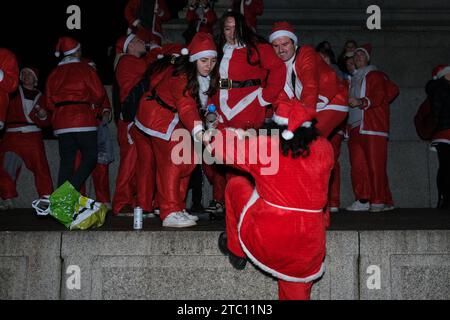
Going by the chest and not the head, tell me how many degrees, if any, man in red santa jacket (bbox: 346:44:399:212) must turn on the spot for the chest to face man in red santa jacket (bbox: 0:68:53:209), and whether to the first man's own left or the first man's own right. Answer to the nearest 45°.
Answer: approximately 45° to the first man's own right

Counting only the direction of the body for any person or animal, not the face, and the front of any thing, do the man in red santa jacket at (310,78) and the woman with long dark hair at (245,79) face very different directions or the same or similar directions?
same or similar directions

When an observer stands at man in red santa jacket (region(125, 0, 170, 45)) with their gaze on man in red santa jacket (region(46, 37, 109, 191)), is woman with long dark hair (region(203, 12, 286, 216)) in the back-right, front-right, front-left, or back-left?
front-left

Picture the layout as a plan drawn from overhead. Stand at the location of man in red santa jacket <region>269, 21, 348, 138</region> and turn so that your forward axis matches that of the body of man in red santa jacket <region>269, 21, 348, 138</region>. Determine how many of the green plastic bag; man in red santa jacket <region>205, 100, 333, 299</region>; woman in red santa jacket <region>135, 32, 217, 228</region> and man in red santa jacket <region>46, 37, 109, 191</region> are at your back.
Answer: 0

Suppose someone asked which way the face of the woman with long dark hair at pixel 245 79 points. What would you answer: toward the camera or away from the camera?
toward the camera

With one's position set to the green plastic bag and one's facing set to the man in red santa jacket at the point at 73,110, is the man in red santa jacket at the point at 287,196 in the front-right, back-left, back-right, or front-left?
back-right

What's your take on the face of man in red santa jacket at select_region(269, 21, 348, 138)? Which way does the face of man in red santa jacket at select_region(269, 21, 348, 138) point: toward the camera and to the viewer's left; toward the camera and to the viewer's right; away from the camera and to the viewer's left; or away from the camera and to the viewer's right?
toward the camera and to the viewer's left

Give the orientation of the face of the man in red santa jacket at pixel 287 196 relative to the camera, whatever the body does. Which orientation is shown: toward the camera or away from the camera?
away from the camera

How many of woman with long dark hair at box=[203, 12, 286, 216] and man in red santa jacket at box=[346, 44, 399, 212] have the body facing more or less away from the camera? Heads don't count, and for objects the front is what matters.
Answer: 0

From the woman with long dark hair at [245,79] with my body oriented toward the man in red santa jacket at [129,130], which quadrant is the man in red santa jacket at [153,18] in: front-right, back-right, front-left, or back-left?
front-right

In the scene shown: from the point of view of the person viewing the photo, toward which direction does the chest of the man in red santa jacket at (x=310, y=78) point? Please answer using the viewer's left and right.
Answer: facing the viewer and to the left of the viewer

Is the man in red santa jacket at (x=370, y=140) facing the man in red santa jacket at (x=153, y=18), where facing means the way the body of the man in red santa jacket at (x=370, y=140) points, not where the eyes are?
no

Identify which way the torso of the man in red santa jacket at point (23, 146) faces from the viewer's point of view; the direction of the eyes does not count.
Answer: toward the camera

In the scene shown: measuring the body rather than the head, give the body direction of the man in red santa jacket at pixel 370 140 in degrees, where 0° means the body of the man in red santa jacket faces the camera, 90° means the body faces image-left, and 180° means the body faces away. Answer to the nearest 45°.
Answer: approximately 45°

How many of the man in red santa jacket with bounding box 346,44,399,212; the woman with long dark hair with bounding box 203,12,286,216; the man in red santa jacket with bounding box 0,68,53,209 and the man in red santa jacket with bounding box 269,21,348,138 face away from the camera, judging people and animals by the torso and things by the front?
0

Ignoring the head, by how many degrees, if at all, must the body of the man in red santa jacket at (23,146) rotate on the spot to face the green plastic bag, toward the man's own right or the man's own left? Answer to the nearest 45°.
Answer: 0° — they already face it

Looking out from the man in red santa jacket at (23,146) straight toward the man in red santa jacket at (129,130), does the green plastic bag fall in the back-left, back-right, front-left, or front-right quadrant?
front-right

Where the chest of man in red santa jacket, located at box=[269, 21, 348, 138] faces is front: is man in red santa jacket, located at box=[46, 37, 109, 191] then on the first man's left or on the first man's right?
on the first man's right

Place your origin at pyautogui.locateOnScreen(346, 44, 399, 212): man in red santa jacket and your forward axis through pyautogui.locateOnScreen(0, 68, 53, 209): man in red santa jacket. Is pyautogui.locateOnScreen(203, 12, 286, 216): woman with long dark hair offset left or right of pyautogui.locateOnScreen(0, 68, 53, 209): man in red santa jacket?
left
